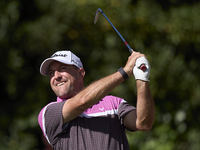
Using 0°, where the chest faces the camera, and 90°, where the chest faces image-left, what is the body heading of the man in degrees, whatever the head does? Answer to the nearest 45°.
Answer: approximately 0°
